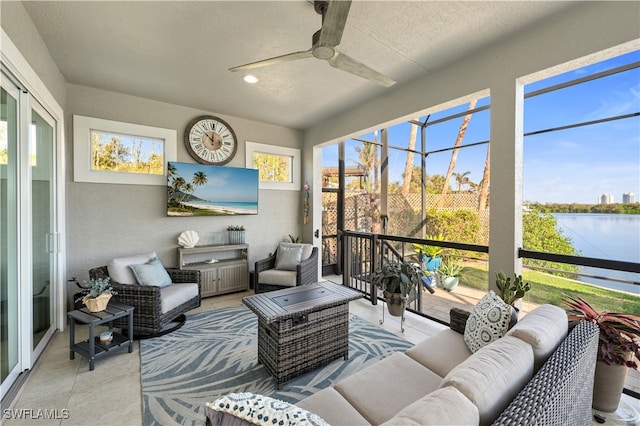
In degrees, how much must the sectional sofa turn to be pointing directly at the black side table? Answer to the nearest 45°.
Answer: approximately 45° to its left

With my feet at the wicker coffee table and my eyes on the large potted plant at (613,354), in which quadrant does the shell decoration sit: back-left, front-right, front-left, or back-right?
back-left

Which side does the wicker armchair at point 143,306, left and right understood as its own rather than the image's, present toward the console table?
left

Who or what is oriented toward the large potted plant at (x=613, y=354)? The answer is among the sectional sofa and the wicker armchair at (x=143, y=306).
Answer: the wicker armchair

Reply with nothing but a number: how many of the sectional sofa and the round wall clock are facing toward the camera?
1

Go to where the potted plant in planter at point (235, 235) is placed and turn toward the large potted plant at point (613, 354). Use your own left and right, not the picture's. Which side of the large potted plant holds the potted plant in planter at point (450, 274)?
left

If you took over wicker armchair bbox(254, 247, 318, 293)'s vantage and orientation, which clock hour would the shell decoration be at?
The shell decoration is roughly at 2 o'clock from the wicker armchair.

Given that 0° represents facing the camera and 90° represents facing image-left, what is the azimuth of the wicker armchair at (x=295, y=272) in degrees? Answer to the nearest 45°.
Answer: approximately 45°

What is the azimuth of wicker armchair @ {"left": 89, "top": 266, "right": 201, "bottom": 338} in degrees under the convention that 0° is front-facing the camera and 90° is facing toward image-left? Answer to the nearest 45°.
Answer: approximately 315°

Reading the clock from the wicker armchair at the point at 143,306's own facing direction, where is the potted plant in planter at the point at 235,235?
The potted plant in planter is roughly at 9 o'clock from the wicker armchair.

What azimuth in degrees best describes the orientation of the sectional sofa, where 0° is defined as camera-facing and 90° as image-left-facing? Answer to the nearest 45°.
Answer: approximately 135°
